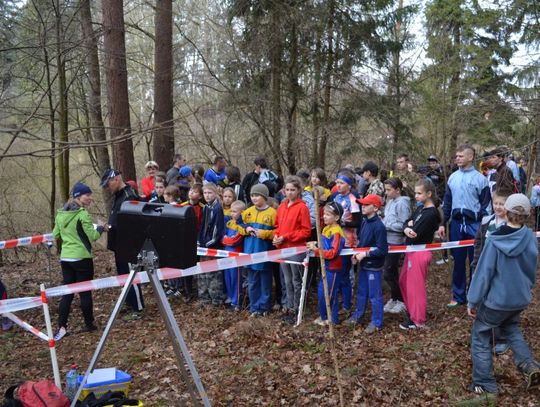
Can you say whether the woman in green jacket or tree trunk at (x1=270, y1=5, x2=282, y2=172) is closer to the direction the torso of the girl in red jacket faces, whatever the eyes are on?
the woman in green jacket

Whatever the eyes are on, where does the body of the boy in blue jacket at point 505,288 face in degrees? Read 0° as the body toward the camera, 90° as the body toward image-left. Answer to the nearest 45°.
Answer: approximately 135°

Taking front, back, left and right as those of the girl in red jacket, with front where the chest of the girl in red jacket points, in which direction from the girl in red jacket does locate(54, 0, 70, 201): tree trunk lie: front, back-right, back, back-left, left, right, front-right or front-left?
right

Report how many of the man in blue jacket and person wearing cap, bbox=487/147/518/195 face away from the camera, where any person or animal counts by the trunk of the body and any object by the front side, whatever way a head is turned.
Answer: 0

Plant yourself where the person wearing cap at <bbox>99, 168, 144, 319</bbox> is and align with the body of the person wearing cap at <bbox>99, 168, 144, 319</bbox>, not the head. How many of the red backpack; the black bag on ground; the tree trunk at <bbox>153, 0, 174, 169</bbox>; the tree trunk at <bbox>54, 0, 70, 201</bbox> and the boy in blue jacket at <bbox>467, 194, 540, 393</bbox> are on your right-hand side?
2

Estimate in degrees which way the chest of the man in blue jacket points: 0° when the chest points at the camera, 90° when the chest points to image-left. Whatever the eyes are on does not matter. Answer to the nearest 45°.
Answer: approximately 45°

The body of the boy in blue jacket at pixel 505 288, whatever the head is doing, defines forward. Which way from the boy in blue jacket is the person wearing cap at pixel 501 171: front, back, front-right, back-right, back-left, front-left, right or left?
front-right

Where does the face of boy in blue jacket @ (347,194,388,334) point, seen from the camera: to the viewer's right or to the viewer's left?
to the viewer's left

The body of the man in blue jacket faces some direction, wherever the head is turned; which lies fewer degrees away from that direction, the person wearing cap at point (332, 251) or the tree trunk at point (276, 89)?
the person wearing cap

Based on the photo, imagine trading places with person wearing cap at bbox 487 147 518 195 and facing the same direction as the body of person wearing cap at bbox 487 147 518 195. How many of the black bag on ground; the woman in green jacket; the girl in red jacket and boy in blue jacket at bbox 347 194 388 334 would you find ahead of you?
4

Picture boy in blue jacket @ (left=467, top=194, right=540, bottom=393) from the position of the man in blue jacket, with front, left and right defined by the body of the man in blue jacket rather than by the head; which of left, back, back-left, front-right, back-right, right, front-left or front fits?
front-left

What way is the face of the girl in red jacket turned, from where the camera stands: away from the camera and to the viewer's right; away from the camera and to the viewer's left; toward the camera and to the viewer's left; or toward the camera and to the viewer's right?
toward the camera and to the viewer's left
